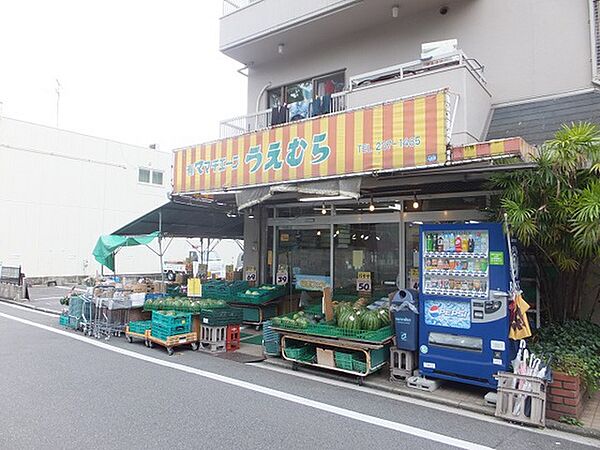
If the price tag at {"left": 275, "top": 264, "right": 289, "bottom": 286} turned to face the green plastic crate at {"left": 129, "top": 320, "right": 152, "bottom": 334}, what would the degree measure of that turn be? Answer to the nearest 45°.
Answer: approximately 45° to its right

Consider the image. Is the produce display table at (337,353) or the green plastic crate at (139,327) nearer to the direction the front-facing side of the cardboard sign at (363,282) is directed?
the produce display table

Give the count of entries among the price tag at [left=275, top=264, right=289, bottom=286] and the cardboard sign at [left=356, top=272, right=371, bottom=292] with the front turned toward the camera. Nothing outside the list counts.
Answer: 2

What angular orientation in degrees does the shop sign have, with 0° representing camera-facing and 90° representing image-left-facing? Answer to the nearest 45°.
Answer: approximately 45°

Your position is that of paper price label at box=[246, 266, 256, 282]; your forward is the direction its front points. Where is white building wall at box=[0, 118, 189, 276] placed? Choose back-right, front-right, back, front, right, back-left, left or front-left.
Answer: back-right

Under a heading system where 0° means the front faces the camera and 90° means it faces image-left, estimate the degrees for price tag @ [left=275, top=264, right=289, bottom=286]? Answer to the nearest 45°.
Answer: approximately 0°

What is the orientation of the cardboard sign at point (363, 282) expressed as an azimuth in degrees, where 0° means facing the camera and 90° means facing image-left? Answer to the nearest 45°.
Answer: approximately 0°

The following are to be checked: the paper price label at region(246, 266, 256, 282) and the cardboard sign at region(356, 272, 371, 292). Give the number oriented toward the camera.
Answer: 2
